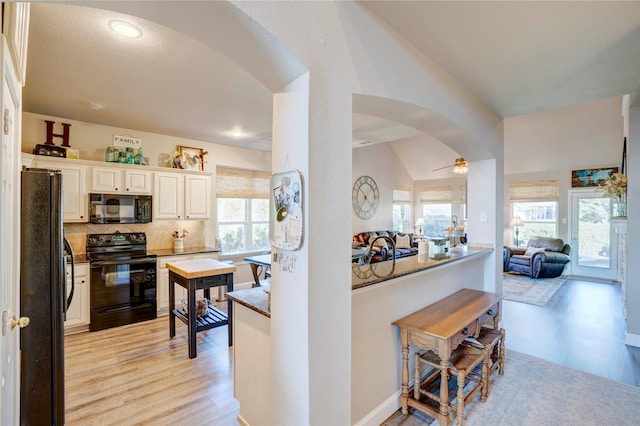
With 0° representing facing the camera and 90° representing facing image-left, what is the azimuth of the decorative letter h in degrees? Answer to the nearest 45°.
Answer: approximately 0°

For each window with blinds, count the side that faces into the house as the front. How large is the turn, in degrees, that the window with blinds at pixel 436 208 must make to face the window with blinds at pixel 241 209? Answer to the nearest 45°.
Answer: approximately 45° to its right

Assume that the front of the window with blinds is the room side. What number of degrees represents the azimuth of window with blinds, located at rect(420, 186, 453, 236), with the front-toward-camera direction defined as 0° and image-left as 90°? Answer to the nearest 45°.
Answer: approximately 0°

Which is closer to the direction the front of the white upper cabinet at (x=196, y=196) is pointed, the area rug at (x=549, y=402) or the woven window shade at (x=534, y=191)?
the area rug

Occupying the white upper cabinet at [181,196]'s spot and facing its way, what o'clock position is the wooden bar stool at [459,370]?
The wooden bar stool is roughly at 11 o'clock from the white upper cabinet.

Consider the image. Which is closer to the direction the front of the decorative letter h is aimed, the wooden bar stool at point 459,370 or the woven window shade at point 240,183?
the wooden bar stool

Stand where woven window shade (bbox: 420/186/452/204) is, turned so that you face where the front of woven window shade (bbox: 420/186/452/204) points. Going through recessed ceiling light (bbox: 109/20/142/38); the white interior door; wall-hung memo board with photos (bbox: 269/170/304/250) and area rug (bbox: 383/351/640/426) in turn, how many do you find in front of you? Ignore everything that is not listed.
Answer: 4
